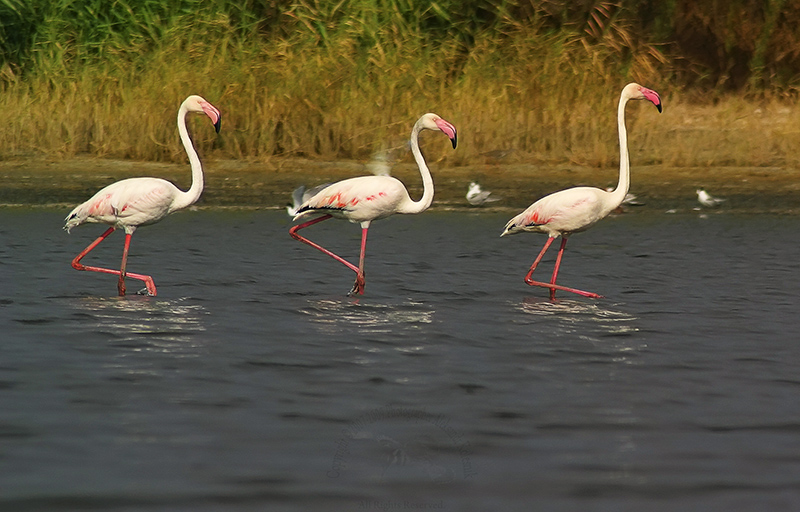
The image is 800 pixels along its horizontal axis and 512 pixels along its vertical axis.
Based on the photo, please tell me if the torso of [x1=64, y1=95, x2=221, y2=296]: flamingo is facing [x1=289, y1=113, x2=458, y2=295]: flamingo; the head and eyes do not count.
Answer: yes

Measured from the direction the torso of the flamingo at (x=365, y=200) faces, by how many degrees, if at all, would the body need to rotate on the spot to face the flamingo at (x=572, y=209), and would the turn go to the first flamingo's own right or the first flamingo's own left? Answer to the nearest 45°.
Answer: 0° — it already faces it

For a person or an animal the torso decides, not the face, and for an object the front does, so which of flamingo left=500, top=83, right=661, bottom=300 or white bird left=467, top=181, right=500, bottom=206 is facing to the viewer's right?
the flamingo

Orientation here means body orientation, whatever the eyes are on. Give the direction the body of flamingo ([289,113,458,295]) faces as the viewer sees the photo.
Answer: to the viewer's right

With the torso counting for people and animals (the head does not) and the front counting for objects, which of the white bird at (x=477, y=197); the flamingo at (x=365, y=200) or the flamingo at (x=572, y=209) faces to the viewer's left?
the white bird

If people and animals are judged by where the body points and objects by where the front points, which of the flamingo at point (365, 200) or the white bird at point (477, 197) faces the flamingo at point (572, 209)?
the flamingo at point (365, 200)

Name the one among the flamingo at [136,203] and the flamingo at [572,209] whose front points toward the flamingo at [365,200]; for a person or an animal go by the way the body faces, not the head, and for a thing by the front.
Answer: the flamingo at [136,203]

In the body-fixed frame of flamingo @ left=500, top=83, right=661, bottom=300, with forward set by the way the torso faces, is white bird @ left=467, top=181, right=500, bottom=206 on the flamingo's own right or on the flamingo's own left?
on the flamingo's own left

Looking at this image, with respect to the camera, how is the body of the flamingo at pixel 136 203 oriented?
to the viewer's right

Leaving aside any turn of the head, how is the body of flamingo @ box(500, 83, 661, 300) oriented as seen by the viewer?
to the viewer's right
